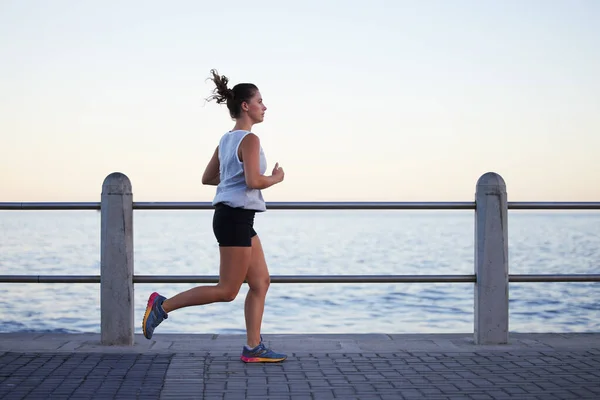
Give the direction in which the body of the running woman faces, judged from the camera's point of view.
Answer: to the viewer's right

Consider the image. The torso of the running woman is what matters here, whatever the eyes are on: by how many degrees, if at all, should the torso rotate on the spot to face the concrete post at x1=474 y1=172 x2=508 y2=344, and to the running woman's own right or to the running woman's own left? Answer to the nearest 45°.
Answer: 0° — they already face it

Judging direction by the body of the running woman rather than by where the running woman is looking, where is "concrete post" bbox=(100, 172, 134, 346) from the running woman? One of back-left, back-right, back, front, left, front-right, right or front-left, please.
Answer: back-left

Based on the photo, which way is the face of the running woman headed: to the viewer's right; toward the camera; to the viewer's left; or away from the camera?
to the viewer's right

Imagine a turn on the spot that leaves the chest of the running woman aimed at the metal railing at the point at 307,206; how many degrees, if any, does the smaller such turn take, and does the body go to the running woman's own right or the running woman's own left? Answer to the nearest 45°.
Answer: approximately 45° to the running woman's own left

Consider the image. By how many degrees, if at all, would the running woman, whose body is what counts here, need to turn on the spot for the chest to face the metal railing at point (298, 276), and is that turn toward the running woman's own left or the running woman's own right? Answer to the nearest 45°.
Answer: approximately 45° to the running woman's own left
